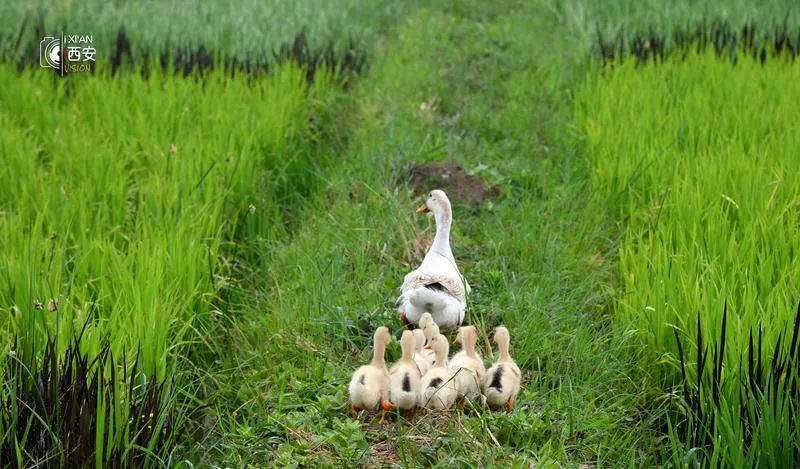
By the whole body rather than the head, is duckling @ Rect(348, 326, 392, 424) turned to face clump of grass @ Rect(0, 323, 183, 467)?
no

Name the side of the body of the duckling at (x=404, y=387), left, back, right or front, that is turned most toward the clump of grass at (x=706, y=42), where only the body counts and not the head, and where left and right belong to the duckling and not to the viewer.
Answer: front

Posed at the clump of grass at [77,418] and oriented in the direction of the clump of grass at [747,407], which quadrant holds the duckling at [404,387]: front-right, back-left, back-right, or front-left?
front-left

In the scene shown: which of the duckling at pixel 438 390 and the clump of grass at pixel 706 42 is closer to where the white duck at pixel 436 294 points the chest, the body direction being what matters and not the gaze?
the clump of grass

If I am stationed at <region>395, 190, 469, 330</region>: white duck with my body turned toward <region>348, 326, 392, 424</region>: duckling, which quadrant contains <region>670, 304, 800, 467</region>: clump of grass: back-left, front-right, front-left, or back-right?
front-left

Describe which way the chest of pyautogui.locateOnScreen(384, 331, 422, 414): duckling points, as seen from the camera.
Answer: away from the camera

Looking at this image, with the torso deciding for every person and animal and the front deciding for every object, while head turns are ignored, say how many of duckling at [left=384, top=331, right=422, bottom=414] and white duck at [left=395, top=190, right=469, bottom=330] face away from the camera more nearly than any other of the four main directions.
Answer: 2

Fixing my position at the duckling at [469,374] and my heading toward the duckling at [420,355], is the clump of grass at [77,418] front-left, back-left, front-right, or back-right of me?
front-left

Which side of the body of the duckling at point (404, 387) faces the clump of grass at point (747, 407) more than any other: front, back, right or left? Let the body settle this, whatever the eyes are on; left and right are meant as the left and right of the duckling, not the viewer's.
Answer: right

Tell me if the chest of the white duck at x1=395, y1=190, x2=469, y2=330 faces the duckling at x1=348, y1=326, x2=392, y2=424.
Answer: no

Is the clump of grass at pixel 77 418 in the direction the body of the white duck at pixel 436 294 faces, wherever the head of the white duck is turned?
no

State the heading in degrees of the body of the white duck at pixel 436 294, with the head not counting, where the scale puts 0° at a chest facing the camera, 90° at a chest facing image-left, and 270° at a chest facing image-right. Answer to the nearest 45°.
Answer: approximately 180°

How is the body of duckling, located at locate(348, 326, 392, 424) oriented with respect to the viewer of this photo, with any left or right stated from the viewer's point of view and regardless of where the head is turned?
facing away from the viewer and to the right of the viewer

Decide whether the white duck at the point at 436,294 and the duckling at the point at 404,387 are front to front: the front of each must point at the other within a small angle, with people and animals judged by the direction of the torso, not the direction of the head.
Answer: no

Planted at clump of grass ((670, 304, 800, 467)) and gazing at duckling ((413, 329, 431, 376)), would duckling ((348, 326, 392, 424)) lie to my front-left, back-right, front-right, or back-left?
front-left

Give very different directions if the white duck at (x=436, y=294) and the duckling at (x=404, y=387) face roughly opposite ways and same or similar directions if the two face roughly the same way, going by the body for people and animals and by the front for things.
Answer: same or similar directions
